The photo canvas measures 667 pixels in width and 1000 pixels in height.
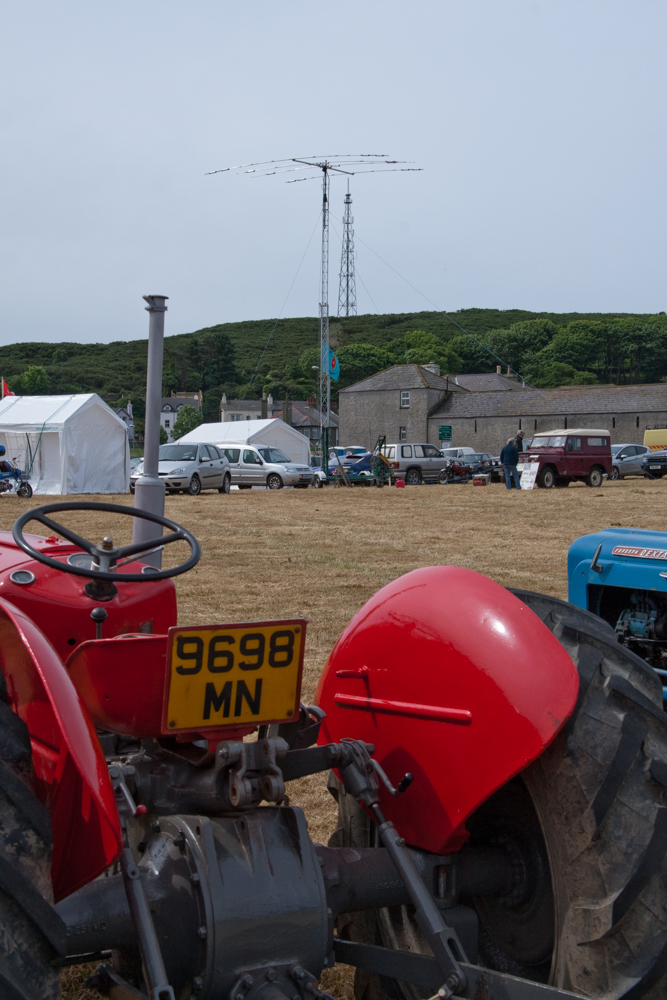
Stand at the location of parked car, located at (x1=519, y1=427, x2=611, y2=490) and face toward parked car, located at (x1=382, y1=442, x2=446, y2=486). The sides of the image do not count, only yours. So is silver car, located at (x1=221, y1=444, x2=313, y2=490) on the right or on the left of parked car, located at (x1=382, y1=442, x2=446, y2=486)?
left

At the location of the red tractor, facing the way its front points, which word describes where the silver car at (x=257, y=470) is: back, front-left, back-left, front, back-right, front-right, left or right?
front-right

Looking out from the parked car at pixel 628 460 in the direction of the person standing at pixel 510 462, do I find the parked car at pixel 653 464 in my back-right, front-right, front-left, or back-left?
back-left

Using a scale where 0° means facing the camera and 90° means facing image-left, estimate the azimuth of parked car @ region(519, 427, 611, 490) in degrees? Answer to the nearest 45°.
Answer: approximately 45°

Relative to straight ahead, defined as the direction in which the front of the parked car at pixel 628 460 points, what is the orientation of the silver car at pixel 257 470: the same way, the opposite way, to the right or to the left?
to the left

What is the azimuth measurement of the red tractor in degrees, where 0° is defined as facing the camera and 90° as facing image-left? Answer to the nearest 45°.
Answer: approximately 135°

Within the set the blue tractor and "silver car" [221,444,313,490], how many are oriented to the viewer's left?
1

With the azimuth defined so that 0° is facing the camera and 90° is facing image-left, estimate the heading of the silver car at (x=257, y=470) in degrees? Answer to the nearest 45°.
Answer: approximately 315°

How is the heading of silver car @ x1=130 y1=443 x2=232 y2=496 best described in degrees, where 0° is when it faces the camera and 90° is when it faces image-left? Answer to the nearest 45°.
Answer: approximately 45°

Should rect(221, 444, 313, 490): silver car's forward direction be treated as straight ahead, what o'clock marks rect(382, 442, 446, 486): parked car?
The parked car is roughly at 9 o'clock from the silver car.

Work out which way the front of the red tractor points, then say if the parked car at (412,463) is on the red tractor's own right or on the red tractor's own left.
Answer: on the red tractor's own right
